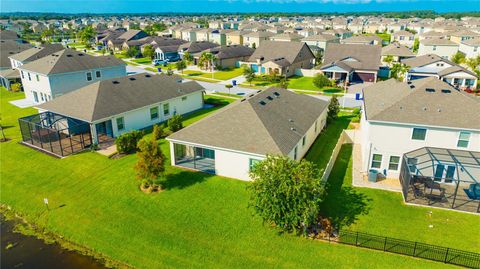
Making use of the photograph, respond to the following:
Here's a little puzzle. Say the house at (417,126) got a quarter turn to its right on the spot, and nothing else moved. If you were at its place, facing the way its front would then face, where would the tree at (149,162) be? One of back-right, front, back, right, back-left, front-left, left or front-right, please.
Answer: back-right

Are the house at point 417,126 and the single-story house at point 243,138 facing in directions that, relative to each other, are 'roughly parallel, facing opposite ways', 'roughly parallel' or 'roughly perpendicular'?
roughly parallel

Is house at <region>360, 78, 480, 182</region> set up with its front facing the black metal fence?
no

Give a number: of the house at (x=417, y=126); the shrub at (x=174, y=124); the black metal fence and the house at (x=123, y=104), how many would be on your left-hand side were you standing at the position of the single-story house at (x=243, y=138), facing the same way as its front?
2

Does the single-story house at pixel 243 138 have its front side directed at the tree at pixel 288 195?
no

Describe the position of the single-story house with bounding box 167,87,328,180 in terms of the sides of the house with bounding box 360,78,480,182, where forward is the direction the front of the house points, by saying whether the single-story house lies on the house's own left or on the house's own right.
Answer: on the house's own left

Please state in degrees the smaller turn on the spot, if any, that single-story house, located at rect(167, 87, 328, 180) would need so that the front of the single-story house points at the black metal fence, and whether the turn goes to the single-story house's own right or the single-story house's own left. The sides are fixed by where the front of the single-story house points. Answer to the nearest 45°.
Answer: approximately 90° to the single-story house's own right

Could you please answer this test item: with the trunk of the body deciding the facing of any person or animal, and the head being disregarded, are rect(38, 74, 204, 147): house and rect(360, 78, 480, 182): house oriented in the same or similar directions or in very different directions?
same or similar directions

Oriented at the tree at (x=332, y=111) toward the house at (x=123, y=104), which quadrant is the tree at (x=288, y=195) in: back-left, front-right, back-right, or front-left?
front-left

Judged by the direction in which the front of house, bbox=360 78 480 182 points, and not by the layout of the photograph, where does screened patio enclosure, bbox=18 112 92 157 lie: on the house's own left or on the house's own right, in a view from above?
on the house's own left

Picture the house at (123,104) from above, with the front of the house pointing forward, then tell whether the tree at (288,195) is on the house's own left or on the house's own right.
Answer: on the house's own right

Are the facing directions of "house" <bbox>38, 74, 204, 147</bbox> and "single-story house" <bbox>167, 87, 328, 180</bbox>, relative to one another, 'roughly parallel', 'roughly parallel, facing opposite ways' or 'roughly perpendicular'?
roughly parallel

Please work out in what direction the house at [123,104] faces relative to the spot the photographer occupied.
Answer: facing away from the viewer and to the right of the viewer

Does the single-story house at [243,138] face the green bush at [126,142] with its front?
no

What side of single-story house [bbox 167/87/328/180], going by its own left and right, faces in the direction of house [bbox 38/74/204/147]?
left

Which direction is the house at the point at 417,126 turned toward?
away from the camera

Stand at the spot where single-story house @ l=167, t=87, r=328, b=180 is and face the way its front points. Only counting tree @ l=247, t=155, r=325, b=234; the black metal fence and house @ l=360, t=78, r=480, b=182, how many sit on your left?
0

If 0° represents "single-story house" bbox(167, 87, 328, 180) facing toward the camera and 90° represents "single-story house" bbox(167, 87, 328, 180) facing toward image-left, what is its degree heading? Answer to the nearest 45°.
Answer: approximately 225°
